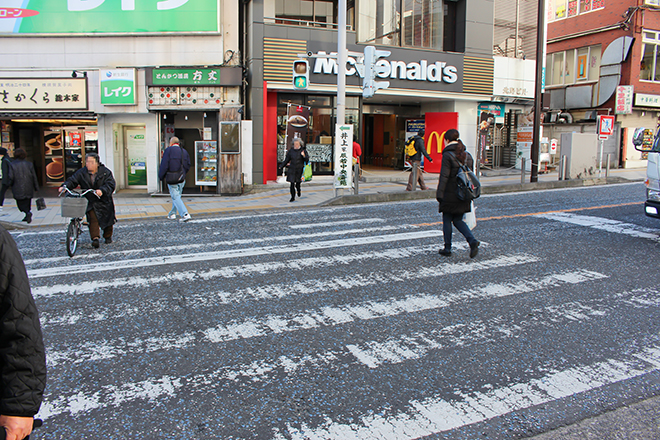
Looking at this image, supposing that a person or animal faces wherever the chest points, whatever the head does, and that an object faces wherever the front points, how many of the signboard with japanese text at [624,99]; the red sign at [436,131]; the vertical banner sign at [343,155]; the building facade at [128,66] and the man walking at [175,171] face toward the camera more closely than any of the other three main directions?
4

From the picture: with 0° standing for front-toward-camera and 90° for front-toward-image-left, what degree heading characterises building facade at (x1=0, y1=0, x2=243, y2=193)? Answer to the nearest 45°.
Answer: approximately 0°
